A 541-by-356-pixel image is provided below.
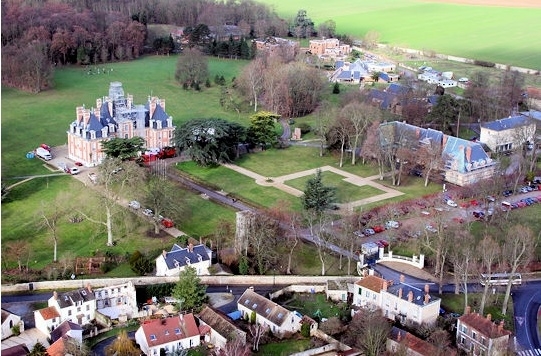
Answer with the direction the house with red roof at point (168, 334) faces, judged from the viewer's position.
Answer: facing the viewer

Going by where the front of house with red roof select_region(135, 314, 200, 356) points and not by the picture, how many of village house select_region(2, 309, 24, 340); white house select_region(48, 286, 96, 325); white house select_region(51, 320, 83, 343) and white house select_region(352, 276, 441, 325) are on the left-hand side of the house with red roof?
1

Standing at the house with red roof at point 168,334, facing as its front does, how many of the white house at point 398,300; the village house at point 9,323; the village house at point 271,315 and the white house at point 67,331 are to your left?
2

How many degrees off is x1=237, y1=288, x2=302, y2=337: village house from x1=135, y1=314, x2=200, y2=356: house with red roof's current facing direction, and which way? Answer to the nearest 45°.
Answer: approximately 90° to its left

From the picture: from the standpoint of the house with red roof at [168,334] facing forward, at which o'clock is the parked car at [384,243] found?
The parked car is roughly at 8 o'clock from the house with red roof.

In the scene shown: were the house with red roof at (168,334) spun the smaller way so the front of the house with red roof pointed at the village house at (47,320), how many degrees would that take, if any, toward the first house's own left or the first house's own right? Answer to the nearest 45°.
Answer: approximately 90° to the first house's own right

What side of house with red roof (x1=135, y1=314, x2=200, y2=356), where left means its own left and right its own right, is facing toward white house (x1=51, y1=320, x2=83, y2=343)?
right

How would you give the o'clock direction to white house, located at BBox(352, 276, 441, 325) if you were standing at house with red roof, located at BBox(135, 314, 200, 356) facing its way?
The white house is roughly at 9 o'clock from the house with red roof.

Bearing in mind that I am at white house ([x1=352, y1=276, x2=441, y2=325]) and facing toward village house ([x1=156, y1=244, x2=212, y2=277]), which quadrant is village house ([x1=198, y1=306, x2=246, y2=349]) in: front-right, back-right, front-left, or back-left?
front-left

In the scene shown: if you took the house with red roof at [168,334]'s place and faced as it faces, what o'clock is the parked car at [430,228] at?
The parked car is roughly at 8 o'clock from the house with red roof.

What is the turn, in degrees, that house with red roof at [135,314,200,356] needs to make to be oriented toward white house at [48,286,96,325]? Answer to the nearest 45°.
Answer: approximately 135° to its right

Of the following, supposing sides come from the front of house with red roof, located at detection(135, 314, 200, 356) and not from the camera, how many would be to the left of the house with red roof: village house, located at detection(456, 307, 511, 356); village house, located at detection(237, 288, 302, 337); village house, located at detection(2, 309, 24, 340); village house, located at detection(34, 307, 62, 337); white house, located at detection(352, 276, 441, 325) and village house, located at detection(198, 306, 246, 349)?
4

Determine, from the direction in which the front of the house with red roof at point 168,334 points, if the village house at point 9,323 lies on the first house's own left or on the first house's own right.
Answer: on the first house's own right

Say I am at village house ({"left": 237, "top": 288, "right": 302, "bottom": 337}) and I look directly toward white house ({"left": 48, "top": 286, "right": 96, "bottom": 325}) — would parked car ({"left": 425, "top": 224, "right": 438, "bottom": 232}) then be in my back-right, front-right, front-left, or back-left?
back-right

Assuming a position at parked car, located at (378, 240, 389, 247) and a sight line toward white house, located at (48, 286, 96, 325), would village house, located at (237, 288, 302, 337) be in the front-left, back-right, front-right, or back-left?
front-left

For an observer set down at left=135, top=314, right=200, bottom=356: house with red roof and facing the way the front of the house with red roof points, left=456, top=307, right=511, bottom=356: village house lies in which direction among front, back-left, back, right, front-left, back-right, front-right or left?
left

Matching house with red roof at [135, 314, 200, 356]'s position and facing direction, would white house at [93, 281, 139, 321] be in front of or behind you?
behind

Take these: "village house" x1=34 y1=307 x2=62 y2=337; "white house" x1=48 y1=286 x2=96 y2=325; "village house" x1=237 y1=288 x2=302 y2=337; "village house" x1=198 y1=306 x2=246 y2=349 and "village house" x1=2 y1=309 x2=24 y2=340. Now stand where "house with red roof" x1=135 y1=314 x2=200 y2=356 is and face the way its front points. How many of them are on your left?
2
